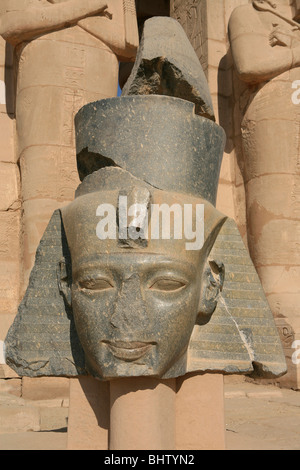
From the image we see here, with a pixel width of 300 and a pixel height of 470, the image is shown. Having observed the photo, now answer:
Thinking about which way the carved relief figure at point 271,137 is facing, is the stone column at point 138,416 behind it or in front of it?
in front

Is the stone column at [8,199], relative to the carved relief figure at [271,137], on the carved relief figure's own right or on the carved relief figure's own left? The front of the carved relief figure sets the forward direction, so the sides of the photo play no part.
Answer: on the carved relief figure's own right

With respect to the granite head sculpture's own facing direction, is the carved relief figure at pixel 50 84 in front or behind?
behind

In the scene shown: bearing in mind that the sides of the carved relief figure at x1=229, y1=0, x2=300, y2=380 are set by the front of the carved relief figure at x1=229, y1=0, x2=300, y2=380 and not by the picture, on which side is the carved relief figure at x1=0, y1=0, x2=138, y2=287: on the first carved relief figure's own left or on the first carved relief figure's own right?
on the first carved relief figure's own right
